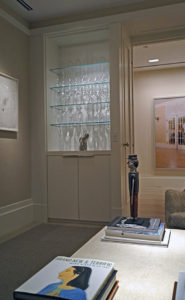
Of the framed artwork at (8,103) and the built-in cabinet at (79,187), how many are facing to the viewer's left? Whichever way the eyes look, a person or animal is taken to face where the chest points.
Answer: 0

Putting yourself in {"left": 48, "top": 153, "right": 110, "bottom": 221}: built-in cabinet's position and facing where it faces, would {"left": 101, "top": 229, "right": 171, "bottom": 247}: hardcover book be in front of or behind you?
in front

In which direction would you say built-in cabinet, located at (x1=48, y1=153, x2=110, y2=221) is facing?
toward the camera

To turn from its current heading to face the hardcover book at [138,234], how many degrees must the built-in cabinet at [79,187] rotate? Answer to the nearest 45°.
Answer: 0° — it already faces it

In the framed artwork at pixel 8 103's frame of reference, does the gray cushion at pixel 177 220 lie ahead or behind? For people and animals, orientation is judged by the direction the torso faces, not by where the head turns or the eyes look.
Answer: ahead

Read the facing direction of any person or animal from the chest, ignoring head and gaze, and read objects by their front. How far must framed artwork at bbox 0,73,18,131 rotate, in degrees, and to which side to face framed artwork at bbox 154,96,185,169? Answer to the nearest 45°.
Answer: approximately 90° to its left

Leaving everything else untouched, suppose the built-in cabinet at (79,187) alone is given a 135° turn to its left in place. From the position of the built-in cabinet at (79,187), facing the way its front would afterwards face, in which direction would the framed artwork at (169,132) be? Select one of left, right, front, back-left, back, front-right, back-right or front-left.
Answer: front

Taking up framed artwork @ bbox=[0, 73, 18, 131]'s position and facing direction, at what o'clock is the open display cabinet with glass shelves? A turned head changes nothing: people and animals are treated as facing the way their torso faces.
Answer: The open display cabinet with glass shelves is roughly at 10 o'clock from the framed artwork.

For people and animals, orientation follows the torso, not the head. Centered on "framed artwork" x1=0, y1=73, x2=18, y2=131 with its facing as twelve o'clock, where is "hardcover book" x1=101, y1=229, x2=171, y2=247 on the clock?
The hardcover book is roughly at 1 o'clock from the framed artwork.

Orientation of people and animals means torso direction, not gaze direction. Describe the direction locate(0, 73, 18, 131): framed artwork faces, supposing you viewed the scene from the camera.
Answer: facing the viewer and to the right of the viewer

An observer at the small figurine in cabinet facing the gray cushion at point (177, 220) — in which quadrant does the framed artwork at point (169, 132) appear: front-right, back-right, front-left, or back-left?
back-left

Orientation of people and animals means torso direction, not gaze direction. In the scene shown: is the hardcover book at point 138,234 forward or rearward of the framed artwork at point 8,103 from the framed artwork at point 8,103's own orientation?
forward

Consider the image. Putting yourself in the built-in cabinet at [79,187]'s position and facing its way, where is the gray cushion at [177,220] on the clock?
The gray cushion is roughly at 11 o'clock from the built-in cabinet.
